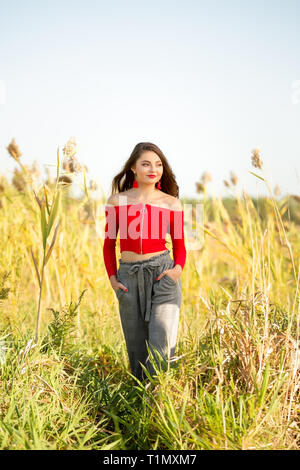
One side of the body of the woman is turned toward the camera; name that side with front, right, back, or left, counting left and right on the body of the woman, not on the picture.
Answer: front
